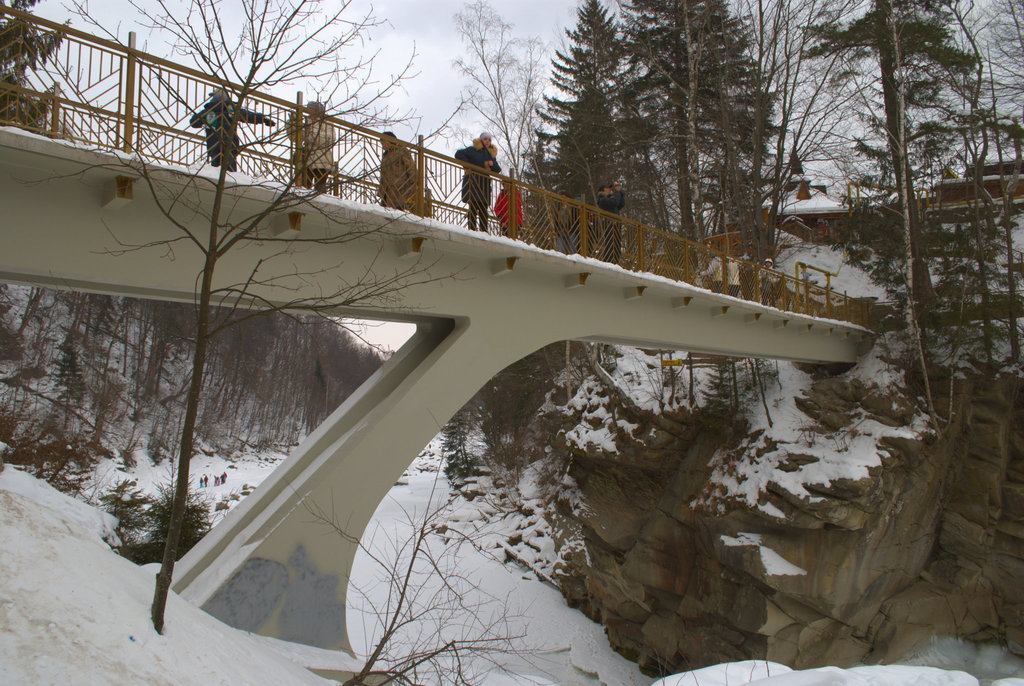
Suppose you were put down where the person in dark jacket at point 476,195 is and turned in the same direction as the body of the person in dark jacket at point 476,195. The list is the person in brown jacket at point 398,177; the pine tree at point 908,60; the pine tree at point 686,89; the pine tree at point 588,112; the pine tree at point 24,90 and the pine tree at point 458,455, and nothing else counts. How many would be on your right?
2

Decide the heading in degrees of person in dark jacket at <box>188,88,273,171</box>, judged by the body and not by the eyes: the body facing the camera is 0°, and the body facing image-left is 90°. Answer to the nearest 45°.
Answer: approximately 0°

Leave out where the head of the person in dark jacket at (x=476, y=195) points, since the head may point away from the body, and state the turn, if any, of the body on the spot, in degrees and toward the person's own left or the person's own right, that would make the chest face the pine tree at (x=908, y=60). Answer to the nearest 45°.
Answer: approximately 90° to the person's own left

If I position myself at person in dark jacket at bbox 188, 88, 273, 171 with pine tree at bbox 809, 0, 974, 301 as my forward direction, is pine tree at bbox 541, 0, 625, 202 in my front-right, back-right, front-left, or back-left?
front-left

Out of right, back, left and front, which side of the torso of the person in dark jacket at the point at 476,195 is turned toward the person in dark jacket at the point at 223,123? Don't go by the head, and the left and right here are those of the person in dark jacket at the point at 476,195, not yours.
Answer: right

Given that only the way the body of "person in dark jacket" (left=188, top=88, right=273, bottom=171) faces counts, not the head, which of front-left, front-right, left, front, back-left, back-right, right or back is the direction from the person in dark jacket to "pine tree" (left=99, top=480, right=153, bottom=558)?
back

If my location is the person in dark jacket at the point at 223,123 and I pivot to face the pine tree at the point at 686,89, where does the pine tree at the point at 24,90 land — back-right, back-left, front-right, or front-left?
back-left

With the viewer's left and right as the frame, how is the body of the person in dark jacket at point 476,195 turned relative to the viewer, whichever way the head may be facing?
facing the viewer and to the right of the viewer

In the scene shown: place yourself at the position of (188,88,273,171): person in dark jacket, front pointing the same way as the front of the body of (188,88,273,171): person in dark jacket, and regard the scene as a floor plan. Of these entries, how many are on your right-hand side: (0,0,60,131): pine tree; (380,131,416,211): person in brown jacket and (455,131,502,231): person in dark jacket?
1
